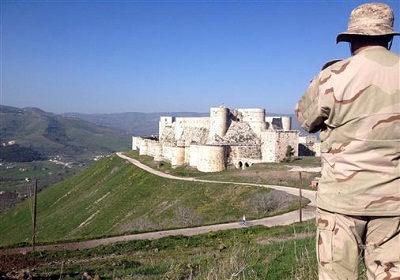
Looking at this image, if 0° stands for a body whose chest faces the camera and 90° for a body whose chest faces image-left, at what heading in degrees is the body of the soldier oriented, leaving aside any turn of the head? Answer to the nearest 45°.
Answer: approximately 180°

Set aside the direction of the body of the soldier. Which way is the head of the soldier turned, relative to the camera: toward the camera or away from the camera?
away from the camera
